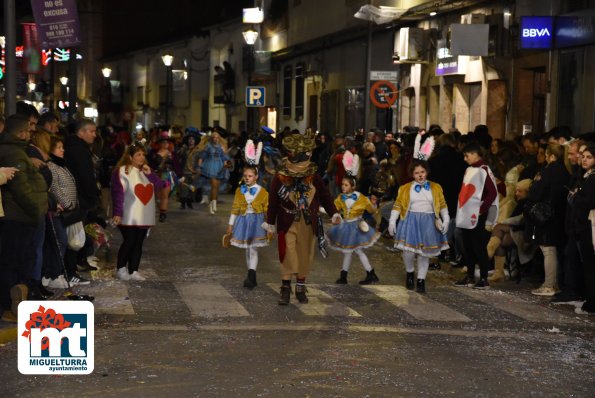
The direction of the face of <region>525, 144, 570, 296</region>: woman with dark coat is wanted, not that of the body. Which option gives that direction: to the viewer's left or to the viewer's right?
to the viewer's left

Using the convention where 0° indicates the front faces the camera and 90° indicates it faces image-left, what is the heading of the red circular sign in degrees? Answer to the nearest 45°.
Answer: approximately 0°

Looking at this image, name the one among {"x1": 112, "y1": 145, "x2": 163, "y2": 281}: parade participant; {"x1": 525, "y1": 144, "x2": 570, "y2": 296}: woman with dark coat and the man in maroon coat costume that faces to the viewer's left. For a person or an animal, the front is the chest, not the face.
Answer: the woman with dark coat

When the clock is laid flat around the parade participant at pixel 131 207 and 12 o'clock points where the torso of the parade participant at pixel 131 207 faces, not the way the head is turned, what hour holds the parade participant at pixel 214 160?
the parade participant at pixel 214 160 is roughly at 8 o'clock from the parade participant at pixel 131 207.

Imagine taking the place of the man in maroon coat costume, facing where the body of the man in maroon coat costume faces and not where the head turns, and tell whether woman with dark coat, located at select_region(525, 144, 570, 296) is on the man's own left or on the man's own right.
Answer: on the man's own left

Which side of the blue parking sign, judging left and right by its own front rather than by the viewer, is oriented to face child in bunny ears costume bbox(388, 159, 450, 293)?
front

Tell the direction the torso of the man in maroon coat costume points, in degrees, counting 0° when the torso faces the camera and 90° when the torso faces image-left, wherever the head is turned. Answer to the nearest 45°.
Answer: approximately 0°

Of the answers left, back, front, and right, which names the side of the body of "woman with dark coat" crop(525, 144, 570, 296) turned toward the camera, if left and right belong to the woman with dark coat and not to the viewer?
left

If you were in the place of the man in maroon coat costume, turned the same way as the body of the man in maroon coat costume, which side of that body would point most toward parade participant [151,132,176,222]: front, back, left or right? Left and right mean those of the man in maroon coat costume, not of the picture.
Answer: back

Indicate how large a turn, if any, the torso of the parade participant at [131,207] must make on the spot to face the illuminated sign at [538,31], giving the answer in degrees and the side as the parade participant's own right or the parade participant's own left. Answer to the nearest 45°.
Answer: approximately 90° to the parade participant's own left

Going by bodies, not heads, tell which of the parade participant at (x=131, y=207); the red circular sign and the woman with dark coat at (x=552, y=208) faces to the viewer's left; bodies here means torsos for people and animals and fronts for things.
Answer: the woman with dark coat

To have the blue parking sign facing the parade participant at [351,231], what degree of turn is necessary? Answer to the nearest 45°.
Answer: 0° — it already faces them
